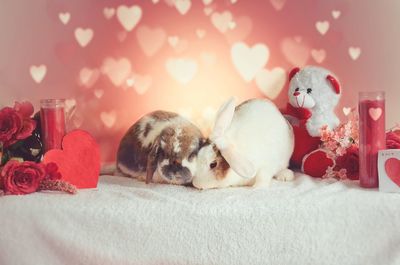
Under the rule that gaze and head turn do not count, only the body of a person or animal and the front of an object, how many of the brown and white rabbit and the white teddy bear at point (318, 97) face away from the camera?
0

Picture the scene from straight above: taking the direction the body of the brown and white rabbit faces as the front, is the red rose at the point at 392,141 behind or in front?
in front

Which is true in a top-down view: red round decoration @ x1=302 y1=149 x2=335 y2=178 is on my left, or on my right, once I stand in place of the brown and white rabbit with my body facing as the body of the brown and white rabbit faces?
on my left

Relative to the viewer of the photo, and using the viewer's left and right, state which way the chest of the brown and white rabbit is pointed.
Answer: facing the viewer and to the right of the viewer

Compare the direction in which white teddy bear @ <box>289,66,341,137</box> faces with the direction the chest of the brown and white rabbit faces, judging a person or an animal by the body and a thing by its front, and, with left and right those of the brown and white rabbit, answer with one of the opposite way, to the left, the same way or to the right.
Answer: to the right

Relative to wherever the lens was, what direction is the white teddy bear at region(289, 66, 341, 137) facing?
facing the viewer and to the left of the viewer
